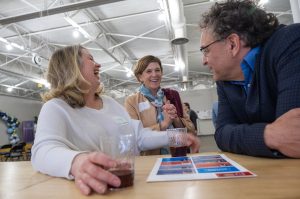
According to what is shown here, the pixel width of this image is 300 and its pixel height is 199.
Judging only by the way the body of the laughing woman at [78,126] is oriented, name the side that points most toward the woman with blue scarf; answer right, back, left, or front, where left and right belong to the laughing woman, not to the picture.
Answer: left

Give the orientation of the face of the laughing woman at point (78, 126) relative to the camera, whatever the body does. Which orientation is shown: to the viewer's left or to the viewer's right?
to the viewer's right

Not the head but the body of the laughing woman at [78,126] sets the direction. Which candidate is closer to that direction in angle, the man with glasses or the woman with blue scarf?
the man with glasses

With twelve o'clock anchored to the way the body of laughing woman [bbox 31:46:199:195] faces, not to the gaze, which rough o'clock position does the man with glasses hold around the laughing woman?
The man with glasses is roughly at 11 o'clock from the laughing woman.

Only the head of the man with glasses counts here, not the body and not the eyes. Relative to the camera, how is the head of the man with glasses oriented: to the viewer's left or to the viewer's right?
to the viewer's left

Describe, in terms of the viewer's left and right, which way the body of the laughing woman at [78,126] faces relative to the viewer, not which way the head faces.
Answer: facing the viewer and to the right of the viewer
